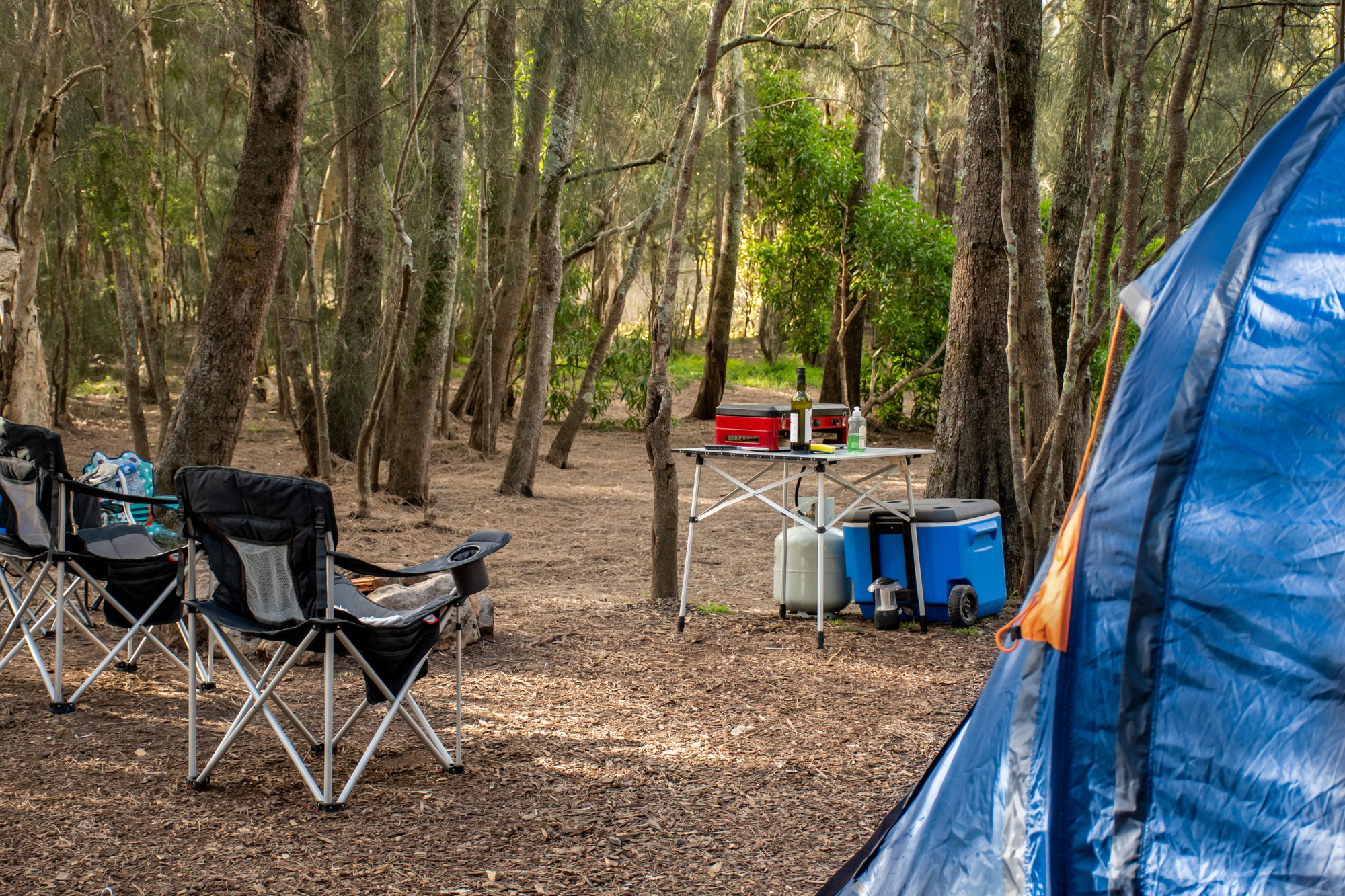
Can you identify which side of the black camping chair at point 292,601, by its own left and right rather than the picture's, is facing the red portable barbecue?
front

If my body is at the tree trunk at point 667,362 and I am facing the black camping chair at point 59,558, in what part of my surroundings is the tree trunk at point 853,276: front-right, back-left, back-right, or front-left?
back-right

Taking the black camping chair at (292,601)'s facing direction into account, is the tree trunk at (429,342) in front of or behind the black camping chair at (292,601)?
in front

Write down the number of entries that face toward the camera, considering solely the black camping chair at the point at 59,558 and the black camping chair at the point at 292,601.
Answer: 0

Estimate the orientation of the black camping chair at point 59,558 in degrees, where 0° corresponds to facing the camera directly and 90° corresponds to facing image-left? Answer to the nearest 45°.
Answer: approximately 225°

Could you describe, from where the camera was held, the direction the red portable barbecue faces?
facing the viewer and to the right of the viewer

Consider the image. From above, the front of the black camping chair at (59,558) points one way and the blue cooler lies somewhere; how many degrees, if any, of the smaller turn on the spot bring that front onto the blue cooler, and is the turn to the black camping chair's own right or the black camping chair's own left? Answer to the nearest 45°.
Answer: approximately 45° to the black camping chair's own right

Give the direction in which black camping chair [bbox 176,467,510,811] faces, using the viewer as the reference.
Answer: facing away from the viewer and to the right of the viewer

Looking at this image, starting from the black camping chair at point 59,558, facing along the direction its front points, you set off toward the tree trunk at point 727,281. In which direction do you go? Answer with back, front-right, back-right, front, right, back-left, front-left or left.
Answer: front

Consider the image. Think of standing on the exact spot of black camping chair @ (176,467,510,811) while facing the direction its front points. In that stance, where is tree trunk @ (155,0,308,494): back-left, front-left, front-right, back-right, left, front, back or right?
front-left

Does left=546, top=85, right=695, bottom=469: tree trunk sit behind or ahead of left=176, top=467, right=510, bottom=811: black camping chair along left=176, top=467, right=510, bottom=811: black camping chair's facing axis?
ahead

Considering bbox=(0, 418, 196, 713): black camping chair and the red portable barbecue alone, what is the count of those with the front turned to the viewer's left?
0

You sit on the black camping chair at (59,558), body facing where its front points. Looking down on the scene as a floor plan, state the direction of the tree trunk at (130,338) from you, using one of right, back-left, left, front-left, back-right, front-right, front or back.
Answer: front-left

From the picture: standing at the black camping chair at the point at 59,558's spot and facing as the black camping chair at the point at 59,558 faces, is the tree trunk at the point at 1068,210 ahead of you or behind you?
ahead

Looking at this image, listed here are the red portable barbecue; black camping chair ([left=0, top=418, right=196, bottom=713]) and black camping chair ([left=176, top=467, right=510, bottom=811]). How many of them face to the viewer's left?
0

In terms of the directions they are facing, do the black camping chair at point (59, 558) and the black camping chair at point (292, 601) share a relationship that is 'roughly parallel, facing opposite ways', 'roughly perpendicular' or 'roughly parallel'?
roughly parallel
